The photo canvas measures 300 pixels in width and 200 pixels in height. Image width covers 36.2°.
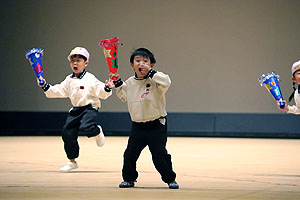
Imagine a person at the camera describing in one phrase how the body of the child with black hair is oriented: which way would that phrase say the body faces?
toward the camera
